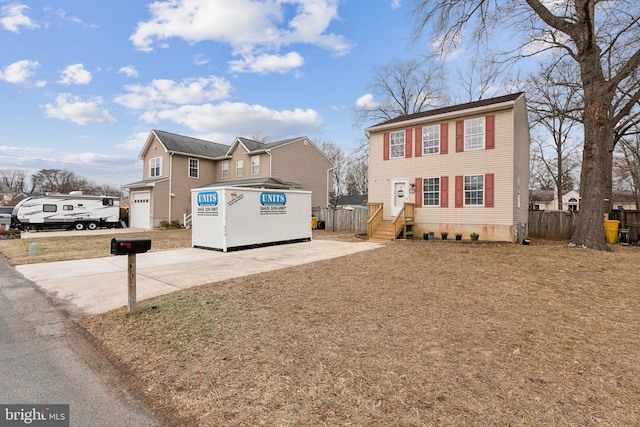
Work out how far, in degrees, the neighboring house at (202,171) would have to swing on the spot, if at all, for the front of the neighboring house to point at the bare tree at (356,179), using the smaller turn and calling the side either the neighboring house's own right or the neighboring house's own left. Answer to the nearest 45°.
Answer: approximately 180°

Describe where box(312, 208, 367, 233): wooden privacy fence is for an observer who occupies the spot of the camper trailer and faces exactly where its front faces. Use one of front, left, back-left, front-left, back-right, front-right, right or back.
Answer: back-left

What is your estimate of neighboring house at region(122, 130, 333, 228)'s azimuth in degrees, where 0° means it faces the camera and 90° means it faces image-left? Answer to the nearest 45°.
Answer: approximately 45°

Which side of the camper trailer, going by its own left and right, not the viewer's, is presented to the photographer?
left
